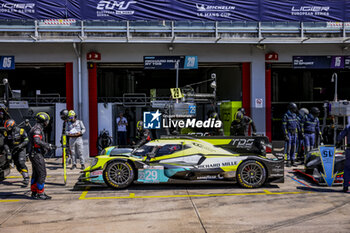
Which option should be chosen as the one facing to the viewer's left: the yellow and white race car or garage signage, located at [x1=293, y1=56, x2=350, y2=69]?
the yellow and white race car

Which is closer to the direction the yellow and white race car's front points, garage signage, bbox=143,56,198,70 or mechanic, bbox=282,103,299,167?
the garage signage

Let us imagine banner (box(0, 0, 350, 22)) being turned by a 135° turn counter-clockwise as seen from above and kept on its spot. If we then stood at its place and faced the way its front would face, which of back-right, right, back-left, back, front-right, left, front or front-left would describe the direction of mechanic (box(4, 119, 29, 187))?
back

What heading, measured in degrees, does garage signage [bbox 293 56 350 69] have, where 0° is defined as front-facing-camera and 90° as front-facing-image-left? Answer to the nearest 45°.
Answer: approximately 0°

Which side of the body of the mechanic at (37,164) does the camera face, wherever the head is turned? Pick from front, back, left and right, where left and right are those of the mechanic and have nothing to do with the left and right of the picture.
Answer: right

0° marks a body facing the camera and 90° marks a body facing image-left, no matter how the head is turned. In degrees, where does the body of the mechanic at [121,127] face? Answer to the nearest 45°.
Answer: approximately 0°

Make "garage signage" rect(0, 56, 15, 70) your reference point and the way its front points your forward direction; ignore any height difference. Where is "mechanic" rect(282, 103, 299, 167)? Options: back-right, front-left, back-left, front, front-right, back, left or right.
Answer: front-left

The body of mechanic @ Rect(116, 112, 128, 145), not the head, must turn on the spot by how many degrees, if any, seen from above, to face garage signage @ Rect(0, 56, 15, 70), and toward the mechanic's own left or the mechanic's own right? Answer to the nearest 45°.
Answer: approximately 90° to the mechanic's own right

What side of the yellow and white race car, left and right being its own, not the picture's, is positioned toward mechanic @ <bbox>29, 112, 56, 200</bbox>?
front

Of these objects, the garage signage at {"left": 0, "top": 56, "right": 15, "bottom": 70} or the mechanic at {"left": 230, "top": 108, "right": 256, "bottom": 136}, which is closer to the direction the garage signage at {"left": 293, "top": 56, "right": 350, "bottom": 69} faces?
the mechanic
